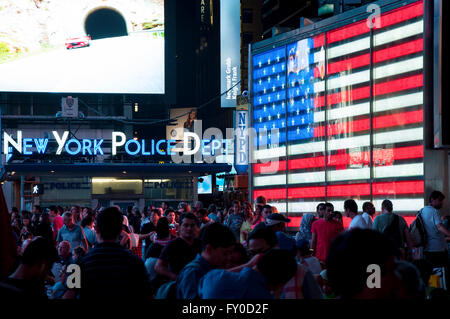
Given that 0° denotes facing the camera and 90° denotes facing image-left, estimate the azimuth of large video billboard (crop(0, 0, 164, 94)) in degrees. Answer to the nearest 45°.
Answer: approximately 0°

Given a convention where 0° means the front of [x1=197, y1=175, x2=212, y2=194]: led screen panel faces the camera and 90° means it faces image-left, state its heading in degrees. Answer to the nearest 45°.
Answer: approximately 0°

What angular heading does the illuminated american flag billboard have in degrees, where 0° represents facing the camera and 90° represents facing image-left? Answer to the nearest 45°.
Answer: approximately 45°

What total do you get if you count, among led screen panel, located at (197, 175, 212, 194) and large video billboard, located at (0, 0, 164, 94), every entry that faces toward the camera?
2
